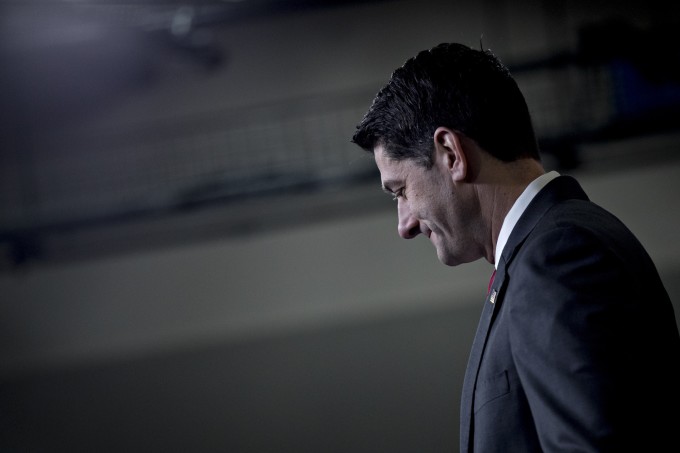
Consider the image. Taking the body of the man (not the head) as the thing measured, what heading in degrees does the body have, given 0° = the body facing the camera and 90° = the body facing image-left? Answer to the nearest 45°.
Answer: approximately 90°

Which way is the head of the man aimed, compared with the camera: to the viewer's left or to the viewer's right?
to the viewer's left
